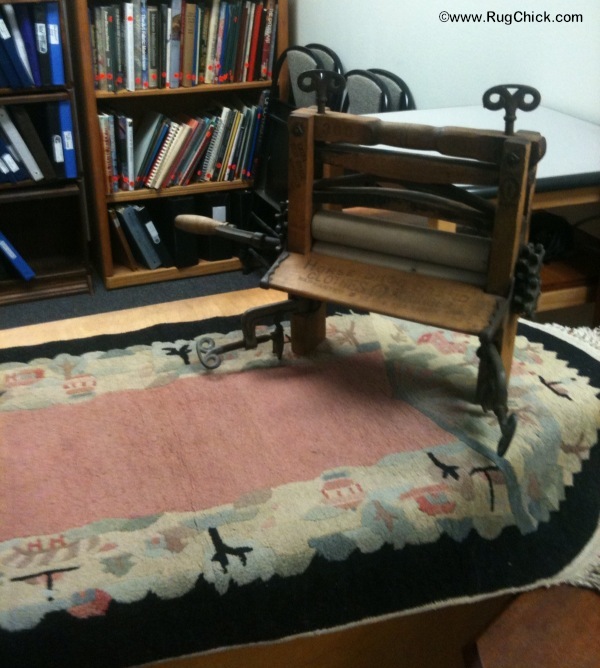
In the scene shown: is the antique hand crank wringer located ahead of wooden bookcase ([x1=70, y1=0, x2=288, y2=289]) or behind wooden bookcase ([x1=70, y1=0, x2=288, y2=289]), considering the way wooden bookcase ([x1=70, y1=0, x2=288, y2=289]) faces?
ahead

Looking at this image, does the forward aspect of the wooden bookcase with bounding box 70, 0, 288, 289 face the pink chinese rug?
yes

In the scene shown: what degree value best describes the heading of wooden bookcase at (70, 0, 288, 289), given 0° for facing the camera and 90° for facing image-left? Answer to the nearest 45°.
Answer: approximately 0°

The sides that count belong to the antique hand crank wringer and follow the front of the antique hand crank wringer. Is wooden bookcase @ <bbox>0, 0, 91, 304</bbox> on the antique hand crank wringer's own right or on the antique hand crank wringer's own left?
on the antique hand crank wringer's own right

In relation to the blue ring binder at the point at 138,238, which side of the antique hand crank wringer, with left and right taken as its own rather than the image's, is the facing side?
right

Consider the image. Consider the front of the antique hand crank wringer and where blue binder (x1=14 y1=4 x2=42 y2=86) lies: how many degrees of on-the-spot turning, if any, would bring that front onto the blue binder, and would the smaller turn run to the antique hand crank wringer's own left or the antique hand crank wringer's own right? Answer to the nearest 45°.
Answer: approximately 90° to the antique hand crank wringer's own right

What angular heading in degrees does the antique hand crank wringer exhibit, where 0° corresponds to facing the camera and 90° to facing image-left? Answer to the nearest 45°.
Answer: approximately 45°

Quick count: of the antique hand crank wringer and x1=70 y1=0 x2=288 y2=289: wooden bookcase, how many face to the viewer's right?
0

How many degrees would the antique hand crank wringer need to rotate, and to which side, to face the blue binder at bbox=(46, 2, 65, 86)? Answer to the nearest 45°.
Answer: approximately 90° to its right
